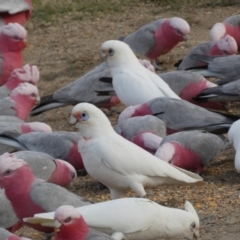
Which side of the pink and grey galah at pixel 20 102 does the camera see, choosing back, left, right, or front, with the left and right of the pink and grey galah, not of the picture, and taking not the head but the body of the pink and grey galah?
right

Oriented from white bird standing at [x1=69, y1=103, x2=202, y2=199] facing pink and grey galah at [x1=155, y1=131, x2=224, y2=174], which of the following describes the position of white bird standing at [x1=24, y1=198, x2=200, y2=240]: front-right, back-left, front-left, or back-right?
back-right

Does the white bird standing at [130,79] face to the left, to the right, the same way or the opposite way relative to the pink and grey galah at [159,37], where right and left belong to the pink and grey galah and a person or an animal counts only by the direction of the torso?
the opposite way

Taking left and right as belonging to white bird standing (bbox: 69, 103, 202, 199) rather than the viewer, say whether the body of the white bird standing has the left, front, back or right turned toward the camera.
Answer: left

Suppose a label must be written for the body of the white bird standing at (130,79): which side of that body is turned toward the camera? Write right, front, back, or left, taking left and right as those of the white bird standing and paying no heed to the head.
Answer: left

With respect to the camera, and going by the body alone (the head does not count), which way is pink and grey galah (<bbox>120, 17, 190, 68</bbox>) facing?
to the viewer's right

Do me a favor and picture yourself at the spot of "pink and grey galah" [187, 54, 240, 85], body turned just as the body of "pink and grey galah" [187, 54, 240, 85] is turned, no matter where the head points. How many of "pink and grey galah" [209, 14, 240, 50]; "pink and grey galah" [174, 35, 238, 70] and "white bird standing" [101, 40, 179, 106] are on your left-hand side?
2
